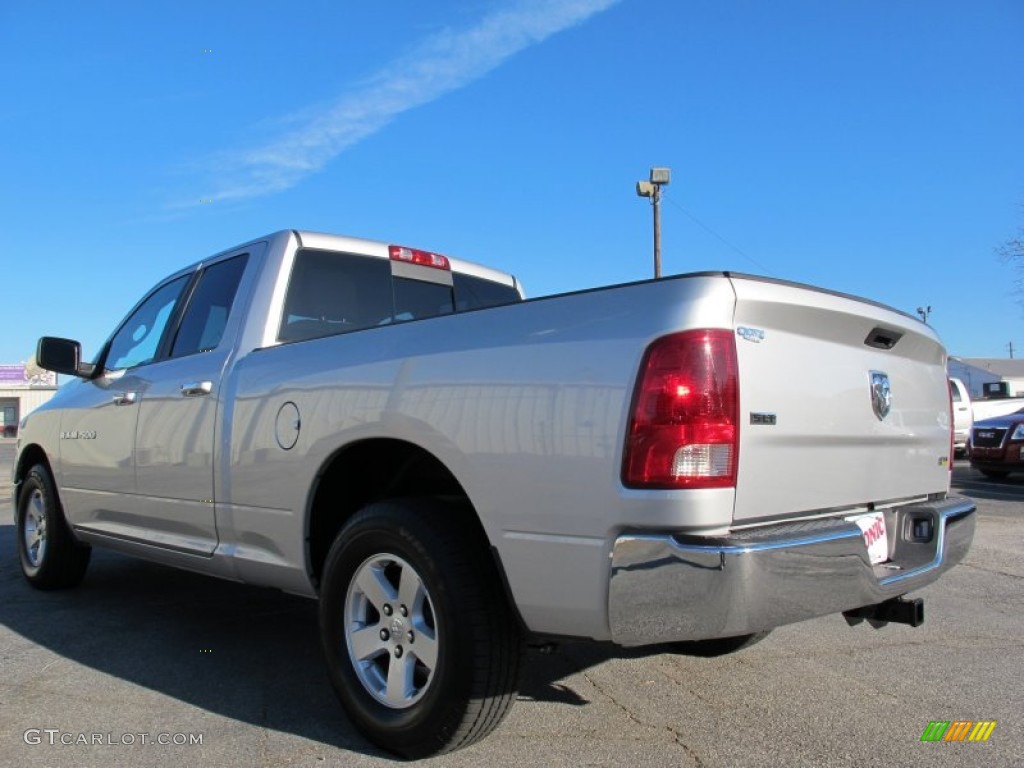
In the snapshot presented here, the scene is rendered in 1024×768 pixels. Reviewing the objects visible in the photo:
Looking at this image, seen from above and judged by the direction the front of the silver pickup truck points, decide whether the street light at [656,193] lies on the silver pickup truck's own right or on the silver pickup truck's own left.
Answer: on the silver pickup truck's own right

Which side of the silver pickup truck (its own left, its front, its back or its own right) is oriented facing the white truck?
right

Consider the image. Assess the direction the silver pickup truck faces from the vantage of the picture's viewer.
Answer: facing away from the viewer and to the left of the viewer
